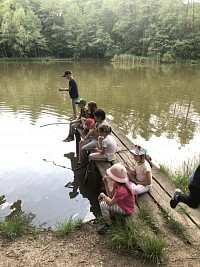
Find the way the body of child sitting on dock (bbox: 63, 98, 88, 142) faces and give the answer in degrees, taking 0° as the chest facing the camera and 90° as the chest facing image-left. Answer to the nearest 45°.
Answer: approximately 90°

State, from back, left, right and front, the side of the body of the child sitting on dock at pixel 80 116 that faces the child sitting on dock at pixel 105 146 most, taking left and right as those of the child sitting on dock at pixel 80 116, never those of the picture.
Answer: left

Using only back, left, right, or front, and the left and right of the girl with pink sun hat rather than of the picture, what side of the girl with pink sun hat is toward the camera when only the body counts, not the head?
left

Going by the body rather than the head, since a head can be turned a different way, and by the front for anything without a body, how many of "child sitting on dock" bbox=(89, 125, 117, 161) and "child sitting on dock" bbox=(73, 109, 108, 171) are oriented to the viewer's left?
2

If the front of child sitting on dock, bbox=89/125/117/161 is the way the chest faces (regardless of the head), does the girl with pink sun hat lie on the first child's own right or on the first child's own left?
on the first child's own left

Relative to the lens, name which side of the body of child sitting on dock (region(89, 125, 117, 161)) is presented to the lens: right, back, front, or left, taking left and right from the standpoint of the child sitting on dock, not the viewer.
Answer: left

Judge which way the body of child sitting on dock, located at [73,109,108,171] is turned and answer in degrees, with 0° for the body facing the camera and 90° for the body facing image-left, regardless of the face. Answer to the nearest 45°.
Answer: approximately 90°

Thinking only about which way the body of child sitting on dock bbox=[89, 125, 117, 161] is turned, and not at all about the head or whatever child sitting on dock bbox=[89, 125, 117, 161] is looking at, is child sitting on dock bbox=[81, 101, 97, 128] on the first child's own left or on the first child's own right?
on the first child's own right

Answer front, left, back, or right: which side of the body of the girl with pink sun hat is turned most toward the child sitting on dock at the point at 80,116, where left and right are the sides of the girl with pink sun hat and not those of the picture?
right

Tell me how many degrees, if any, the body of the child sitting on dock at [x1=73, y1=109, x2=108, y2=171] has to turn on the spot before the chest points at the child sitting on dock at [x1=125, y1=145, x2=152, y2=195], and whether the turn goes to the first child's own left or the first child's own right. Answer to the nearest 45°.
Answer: approximately 90° to the first child's own left

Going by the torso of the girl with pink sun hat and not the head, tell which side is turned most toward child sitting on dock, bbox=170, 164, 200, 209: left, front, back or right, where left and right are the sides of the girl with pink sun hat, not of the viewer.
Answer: back
